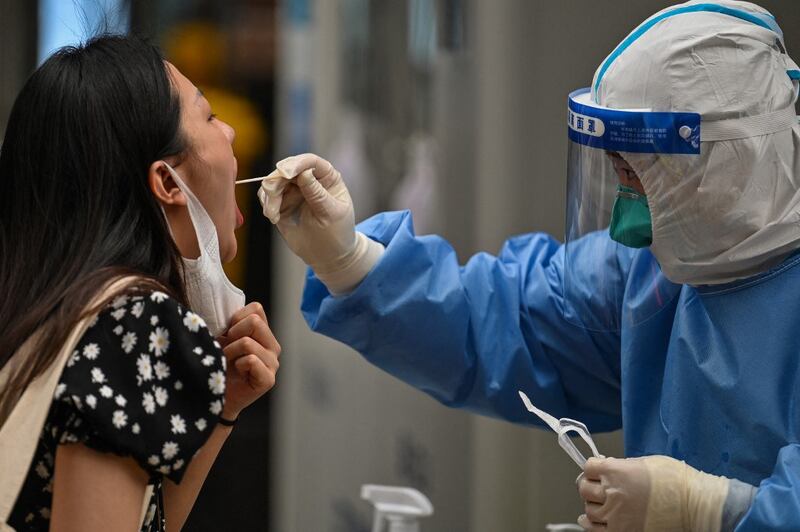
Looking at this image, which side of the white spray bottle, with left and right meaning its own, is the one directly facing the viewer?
left

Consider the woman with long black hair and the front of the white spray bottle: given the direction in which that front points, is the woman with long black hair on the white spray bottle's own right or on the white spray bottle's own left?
on the white spray bottle's own left

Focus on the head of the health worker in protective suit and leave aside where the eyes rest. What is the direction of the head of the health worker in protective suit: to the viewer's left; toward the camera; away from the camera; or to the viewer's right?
to the viewer's left

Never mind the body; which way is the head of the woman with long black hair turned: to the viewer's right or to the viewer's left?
to the viewer's right
